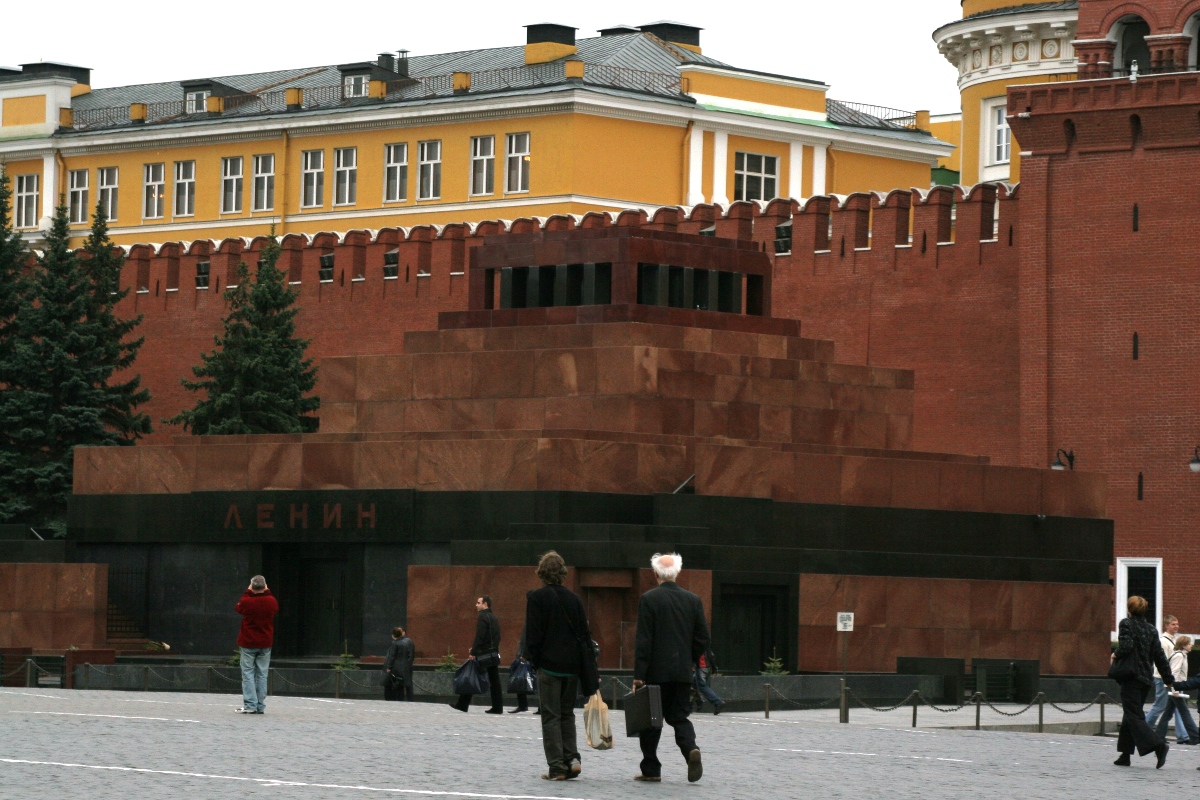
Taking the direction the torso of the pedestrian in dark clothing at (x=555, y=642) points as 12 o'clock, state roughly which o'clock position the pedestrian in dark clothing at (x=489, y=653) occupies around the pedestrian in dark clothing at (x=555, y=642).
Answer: the pedestrian in dark clothing at (x=489, y=653) is roughly at 12 o'clock from the pedestrian in dark clothing at (x=555, y=642).

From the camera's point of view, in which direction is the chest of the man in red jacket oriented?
away from the camera

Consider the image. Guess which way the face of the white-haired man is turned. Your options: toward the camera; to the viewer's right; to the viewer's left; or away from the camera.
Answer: away from the camera

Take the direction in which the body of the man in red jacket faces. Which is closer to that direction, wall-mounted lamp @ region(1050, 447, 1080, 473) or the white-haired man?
the wall-mounted lamp

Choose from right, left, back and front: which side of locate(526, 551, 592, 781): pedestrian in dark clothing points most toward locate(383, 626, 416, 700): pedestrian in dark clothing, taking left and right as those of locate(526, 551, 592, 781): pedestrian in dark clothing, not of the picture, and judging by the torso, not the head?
front

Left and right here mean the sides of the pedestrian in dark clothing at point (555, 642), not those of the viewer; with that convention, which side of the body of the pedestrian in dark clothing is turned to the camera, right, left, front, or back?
back

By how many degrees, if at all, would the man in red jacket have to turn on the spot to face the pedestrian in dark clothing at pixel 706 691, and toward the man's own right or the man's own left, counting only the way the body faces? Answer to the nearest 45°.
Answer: approximately 45° to the man's own right

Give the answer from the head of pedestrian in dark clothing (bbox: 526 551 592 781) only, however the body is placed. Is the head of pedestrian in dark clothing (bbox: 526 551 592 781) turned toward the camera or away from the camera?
away from the camera
